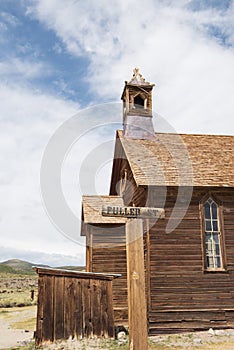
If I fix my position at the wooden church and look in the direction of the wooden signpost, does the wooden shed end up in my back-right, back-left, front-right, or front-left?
front-right

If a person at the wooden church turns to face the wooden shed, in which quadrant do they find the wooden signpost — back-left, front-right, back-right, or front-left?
front-left

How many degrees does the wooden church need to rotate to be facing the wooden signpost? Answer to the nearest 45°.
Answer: approximately 90° to its left

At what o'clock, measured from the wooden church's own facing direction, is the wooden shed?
The wooden shed is roughly at 11 o'clock from the wooden church.

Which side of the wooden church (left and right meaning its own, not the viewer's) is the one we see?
left

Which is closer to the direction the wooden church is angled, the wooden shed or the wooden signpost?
the wooden shed
